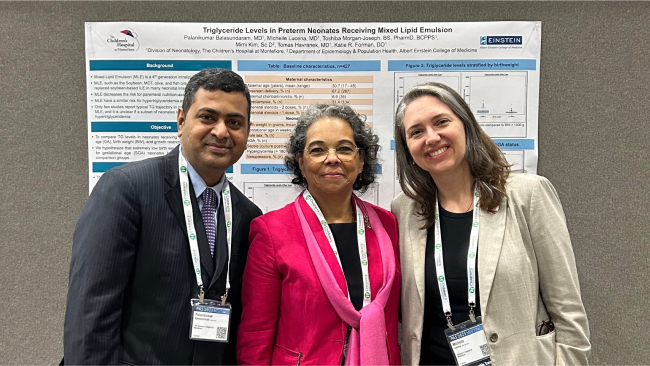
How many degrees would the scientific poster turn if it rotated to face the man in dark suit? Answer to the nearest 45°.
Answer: approximately 45° to its right

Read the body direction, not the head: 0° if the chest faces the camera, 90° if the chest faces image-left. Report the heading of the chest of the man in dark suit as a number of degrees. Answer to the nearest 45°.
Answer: approximately 315°

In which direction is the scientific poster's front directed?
toward the camera

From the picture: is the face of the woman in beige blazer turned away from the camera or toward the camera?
toward the camera

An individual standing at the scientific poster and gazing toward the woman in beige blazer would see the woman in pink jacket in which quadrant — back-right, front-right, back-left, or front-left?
front-right

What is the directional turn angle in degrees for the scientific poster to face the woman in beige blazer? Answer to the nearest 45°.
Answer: approximately 45° to its left

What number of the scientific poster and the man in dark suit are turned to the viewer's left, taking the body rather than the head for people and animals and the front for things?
0

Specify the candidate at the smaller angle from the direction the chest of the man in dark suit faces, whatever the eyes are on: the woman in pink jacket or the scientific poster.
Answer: the woman in pink jacket
